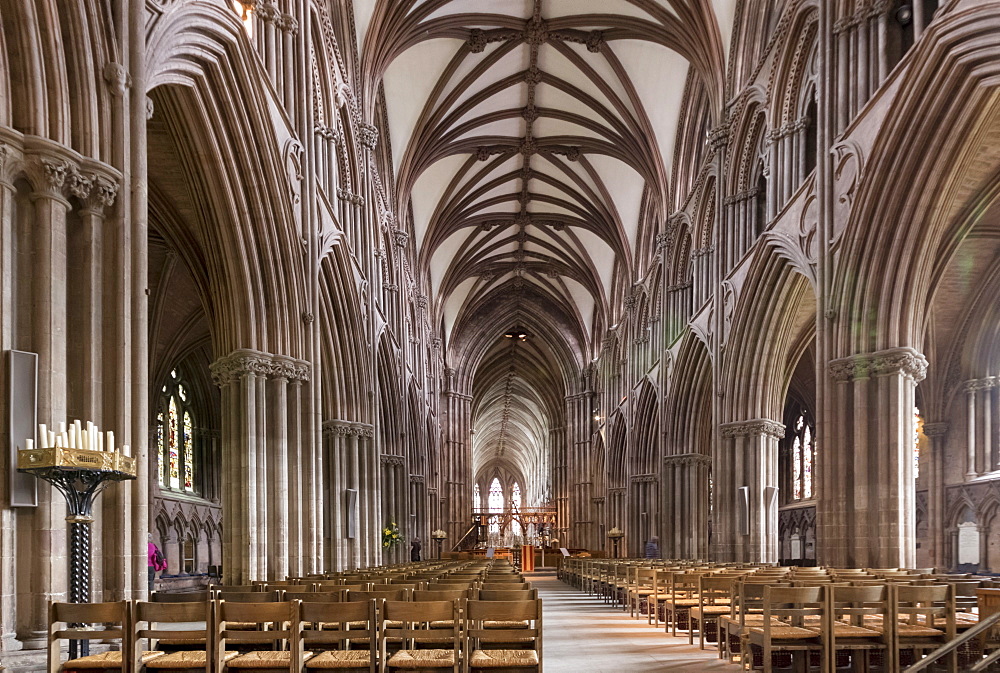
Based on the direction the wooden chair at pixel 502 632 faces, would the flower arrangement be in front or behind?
in front

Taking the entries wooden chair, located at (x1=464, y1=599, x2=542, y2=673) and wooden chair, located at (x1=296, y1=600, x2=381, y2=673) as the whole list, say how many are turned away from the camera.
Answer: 2

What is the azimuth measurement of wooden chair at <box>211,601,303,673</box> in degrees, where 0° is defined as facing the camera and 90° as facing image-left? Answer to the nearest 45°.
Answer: approximately 180°

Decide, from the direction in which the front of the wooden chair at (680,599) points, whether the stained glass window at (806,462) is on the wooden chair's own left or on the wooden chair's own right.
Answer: on the wooden chair's own right

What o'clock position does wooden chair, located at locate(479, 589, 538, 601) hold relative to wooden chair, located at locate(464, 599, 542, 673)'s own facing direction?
wooden chair, located at locate(479, 589, 538, 601) is roughly at 12 o'clock from wooden chair, located at locate(464, 599, 542, 673).

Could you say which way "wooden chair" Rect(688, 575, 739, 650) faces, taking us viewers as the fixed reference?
facing away from the viewer and to the left of the viewer

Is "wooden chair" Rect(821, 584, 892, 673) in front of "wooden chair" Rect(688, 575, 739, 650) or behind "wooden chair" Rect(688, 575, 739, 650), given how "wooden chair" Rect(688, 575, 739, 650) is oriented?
behind

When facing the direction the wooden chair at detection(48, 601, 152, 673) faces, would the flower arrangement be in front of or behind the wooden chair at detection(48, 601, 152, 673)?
in front

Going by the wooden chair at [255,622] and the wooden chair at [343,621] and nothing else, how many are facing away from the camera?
2

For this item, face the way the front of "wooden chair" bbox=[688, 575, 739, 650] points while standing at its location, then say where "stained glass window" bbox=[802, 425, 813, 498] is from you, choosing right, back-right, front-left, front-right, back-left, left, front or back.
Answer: front-right

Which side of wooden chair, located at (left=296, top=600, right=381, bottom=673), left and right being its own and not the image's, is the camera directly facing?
back

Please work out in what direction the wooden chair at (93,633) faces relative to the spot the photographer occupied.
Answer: facing away from the viewer and to the right of the viewer

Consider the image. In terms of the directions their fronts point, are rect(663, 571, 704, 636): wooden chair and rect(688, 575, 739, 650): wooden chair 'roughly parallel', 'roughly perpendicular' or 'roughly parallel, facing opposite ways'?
roughly parallel
